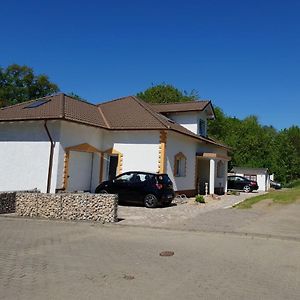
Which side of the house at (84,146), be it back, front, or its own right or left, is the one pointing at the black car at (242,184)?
left

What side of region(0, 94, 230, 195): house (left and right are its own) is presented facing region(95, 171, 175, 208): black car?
front

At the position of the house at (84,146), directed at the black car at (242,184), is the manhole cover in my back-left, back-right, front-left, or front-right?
back-right

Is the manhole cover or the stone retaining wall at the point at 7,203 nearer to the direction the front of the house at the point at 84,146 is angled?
the manhole cover

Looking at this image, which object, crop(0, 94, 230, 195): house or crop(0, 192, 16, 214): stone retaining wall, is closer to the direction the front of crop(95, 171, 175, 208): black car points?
the house

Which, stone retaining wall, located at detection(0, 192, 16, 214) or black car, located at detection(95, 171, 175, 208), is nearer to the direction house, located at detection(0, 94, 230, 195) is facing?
the black car

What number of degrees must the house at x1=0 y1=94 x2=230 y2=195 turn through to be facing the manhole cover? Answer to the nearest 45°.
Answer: approximately 45° to its right

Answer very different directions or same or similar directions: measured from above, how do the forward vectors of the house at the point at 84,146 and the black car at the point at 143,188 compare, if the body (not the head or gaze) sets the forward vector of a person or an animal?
very different directions

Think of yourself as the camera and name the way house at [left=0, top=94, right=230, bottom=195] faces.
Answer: facing the viewer and to the right of the viewer

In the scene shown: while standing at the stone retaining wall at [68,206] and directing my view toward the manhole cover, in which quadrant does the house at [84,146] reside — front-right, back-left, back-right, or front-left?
back-left
